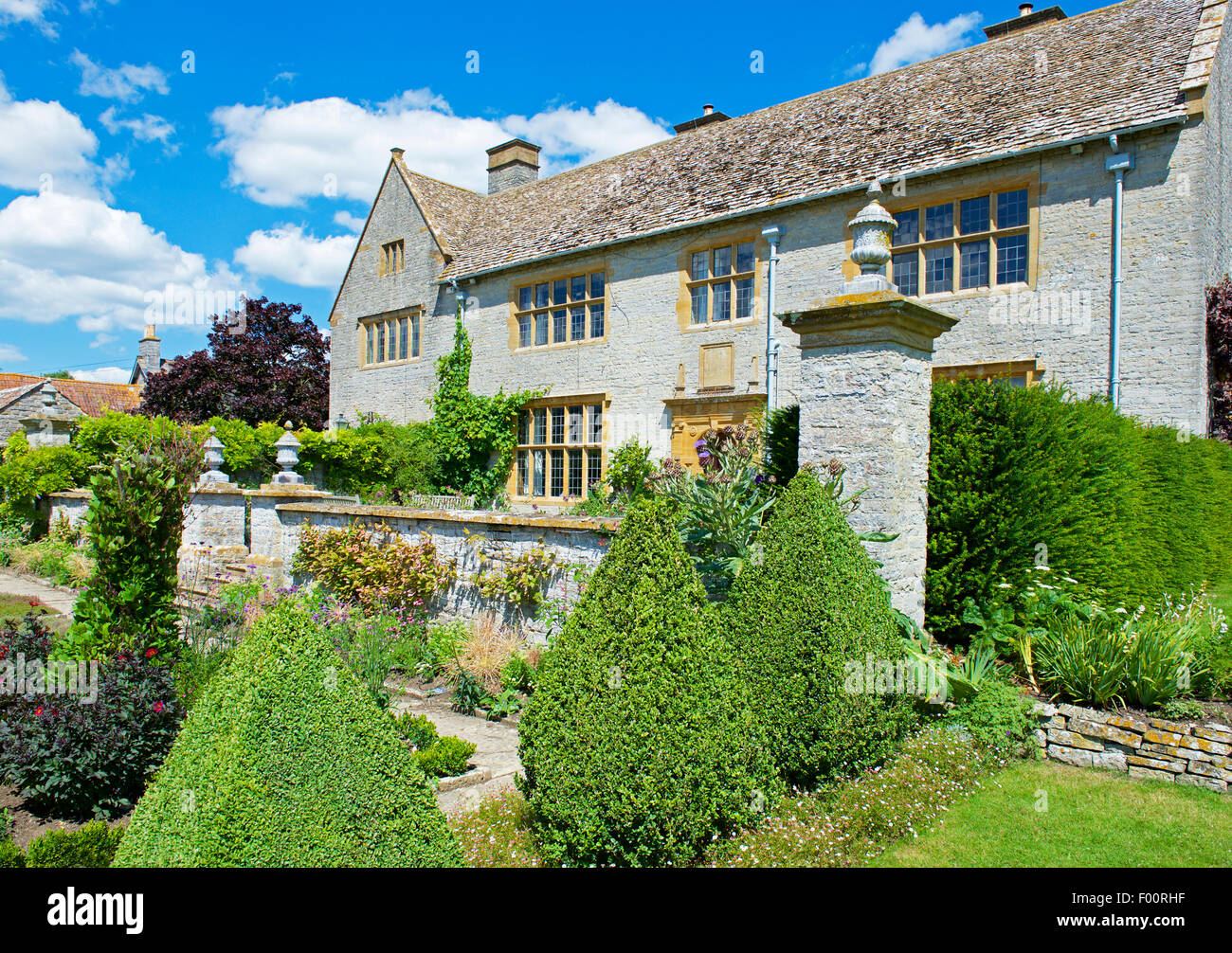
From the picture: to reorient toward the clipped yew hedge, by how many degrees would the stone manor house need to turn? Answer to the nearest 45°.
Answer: approximately 45° to its left

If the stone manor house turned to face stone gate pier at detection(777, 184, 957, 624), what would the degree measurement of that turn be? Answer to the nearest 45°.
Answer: approximately 45° to its left

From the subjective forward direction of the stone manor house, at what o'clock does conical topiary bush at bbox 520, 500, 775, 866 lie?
The conical topiary bush is roughly at 11 o'clock from the stone manor house.

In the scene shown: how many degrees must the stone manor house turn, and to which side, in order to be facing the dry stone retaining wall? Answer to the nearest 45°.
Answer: approximately 45° to its left

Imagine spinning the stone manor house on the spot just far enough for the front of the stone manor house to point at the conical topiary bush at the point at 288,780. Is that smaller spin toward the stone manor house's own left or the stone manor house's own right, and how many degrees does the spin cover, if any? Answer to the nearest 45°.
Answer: approximately 45° to the stone manor house's own left

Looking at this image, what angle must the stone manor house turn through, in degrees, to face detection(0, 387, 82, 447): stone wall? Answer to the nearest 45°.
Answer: approximately 45° to its right

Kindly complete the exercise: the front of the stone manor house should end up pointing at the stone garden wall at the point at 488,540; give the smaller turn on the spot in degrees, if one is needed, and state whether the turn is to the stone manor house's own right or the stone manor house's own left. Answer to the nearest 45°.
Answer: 0° — it already faces it

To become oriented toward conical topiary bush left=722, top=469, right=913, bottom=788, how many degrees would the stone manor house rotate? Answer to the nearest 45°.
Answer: approximately 45° to its left

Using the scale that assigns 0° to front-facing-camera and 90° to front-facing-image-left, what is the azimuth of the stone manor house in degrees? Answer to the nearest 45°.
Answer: approximately 45°
